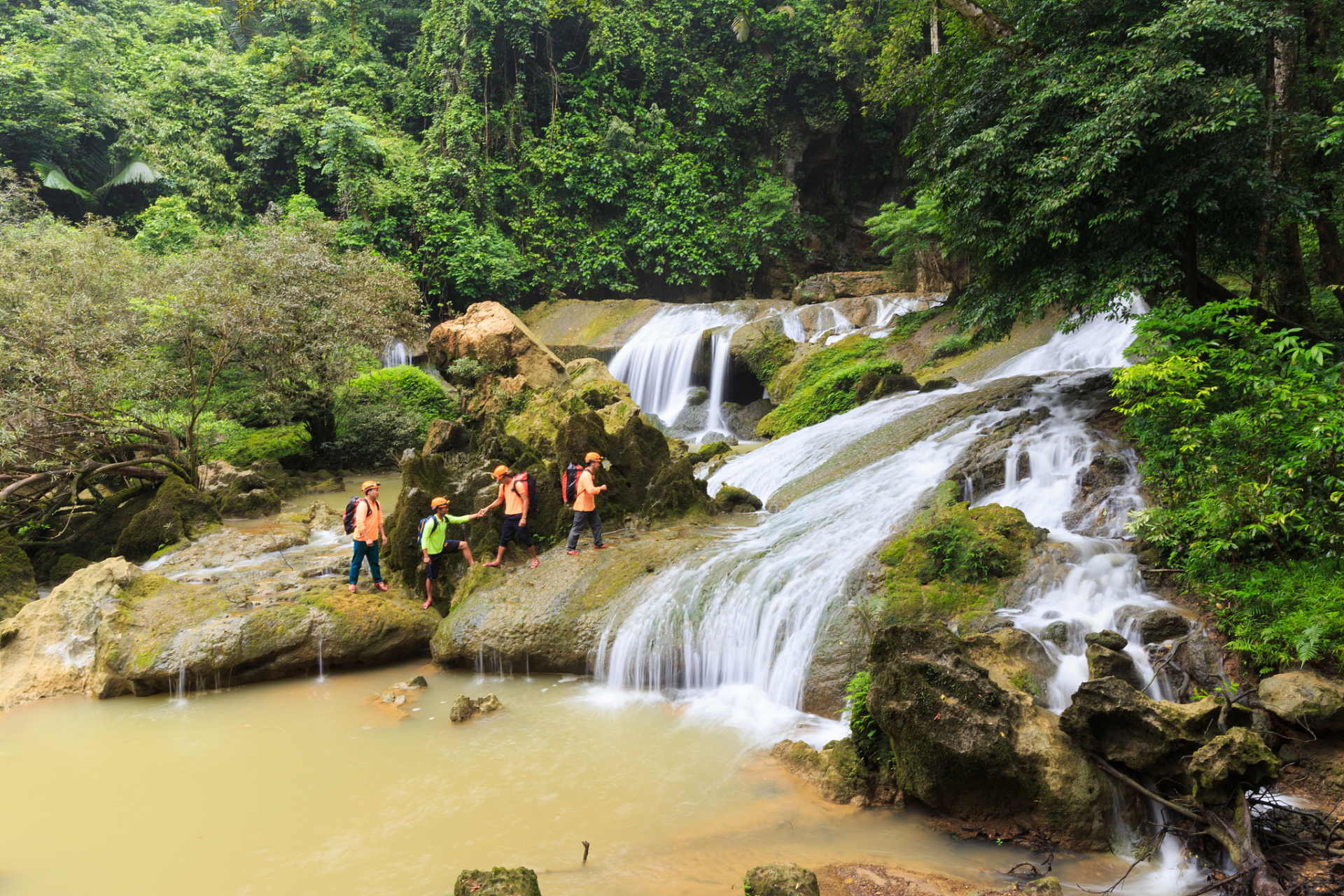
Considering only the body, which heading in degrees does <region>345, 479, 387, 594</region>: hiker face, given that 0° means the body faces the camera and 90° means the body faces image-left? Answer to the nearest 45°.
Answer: approximately 315°

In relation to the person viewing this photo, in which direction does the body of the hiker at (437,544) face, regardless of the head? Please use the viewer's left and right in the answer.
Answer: facing to the right of the viewer

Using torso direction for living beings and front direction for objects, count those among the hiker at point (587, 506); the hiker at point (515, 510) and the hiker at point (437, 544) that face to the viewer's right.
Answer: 2

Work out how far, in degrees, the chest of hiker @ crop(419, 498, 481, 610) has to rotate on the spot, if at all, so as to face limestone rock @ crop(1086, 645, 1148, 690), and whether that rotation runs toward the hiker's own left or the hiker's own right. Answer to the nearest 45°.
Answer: approximately 45° to the hiker's own right

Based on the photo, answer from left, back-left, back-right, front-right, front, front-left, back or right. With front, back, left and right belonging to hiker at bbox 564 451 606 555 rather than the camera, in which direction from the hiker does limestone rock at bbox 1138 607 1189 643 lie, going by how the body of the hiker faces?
front-right

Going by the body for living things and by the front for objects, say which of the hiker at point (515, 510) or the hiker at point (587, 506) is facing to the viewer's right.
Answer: the hiker at point (587, 506)

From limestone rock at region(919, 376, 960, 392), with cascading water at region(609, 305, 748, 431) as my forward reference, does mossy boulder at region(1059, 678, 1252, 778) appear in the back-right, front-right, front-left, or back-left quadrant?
back-left

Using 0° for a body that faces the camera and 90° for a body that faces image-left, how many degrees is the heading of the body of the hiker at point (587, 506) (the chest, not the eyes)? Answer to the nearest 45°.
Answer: approximately 270°

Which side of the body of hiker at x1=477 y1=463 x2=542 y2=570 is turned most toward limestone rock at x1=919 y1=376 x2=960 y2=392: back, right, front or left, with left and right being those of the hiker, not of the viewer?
back

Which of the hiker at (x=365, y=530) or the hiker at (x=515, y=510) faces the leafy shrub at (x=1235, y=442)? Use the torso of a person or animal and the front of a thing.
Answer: the hiker at (x=365, y=530)
